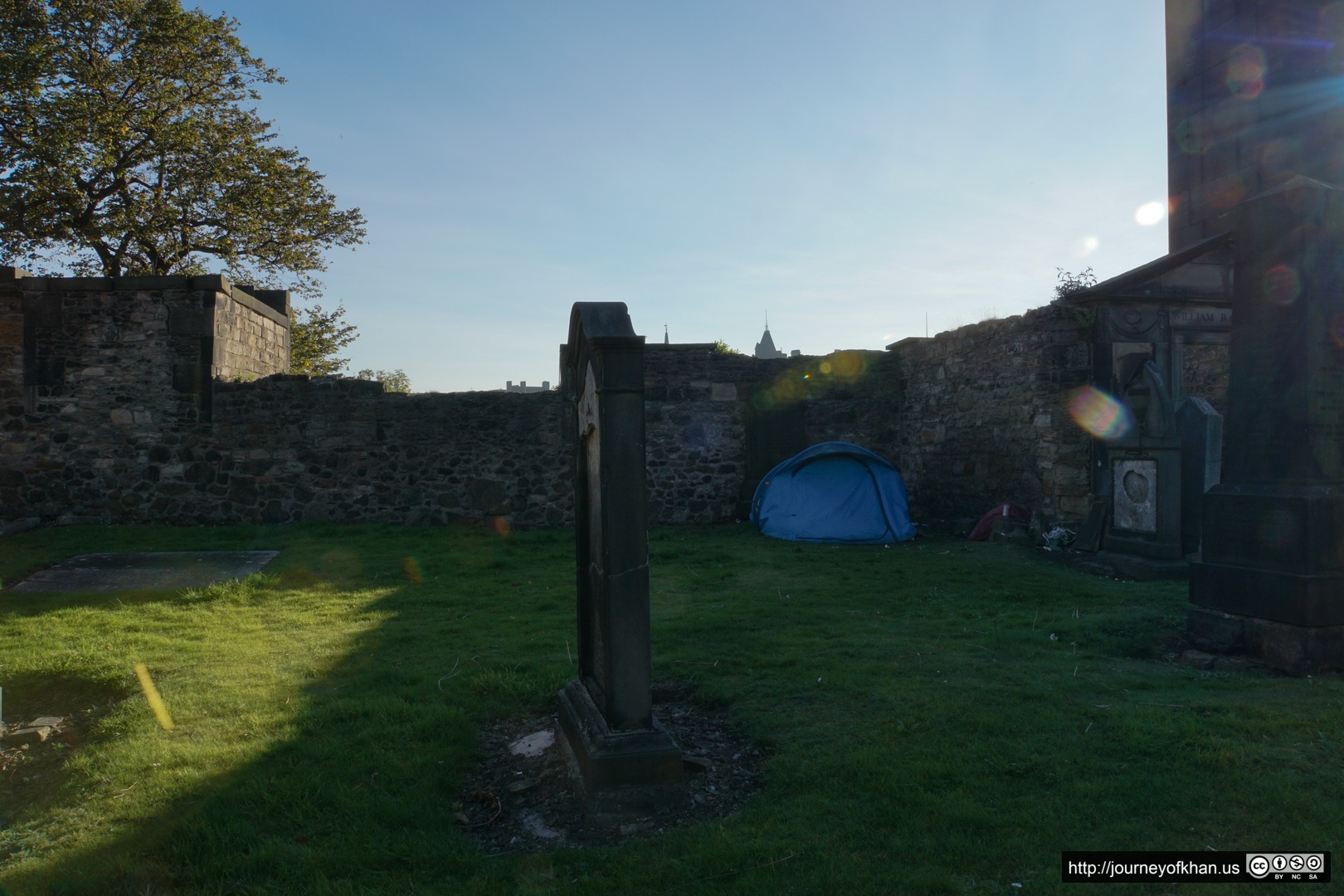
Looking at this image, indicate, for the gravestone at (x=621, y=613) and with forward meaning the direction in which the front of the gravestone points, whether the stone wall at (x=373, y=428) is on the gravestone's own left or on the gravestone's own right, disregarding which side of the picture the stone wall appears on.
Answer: on the gravestone's own right

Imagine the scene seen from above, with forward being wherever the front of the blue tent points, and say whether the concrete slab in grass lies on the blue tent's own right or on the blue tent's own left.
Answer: on the blue tent's own right

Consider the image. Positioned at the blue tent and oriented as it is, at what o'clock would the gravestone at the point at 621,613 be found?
The gravestone is roughly at 12 o'clock from the blue tent.

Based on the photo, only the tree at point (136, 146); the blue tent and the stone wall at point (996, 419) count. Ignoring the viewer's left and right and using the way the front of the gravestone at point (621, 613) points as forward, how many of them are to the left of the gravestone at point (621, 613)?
0

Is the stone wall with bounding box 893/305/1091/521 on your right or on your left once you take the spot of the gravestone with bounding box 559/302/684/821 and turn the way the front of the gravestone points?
on your right

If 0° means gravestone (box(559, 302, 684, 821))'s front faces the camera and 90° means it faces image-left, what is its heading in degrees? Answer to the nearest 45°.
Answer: approximately 90°

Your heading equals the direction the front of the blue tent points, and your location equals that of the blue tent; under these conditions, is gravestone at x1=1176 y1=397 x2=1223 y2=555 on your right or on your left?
on your left

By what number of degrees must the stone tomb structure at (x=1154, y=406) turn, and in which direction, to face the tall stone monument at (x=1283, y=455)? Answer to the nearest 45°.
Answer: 0° — it already faces it

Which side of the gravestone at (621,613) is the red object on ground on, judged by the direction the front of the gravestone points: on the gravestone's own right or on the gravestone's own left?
on the gravestone's own right

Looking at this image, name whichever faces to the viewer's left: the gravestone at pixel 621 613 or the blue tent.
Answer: the gravestone

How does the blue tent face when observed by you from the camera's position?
facing the viewer

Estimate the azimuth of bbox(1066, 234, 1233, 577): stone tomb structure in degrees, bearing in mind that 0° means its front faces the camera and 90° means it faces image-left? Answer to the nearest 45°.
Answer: approximately 0°

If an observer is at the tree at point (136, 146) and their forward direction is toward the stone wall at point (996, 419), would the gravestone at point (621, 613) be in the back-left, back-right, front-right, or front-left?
front-right

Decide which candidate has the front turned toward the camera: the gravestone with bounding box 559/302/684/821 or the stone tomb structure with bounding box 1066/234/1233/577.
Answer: the stone tomb structure

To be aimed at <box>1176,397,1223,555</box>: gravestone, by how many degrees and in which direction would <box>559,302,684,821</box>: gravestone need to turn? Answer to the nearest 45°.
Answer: approximately 135° to its right
